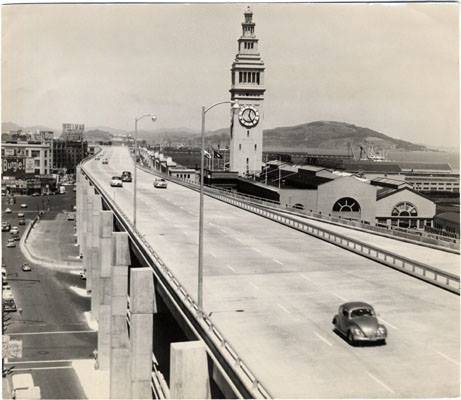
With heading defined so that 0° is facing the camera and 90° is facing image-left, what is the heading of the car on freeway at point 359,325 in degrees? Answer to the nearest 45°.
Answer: approximately 315°

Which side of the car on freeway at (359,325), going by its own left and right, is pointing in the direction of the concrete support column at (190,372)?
right
